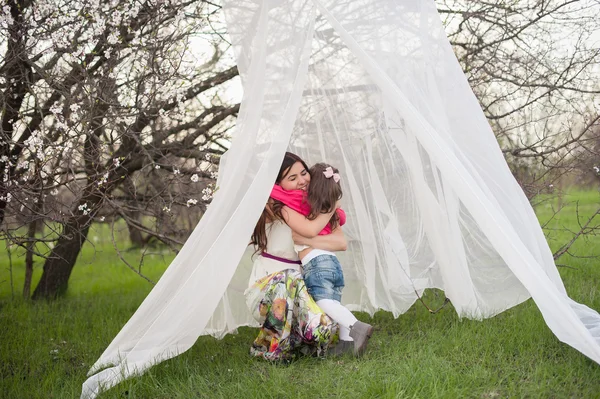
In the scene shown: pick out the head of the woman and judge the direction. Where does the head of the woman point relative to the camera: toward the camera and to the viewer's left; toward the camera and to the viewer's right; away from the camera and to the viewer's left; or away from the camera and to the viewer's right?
toward the camera and to the viewer's right

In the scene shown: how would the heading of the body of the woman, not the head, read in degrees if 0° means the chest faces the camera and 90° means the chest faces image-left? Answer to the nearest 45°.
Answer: approximately 270°

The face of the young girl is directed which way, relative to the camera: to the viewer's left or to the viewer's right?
to the viewer's left

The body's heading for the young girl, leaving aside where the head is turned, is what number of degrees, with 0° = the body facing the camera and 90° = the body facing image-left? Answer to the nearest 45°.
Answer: approximately 135°

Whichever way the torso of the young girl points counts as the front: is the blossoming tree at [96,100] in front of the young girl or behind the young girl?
in front
